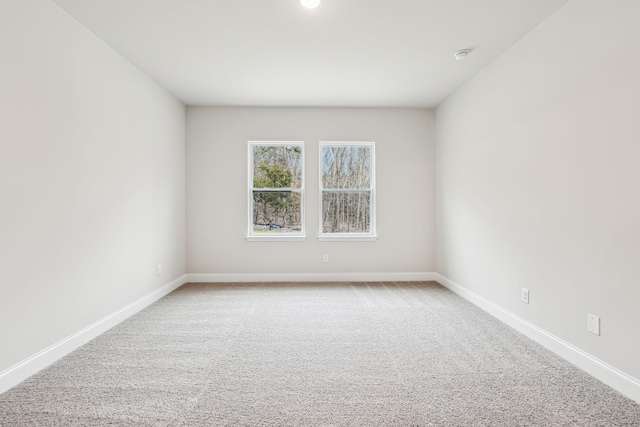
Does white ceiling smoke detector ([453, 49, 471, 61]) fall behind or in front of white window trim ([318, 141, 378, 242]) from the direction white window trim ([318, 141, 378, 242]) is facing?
in front

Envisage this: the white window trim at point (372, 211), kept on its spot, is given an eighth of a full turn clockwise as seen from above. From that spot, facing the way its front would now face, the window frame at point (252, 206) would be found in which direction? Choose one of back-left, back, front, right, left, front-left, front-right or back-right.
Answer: front-right

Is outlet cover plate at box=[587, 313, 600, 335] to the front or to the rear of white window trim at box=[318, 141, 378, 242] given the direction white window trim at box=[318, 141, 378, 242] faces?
to the front

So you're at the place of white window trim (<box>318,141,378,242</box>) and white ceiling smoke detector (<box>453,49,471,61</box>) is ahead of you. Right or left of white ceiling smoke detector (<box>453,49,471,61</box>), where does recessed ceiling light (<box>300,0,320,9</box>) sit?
right

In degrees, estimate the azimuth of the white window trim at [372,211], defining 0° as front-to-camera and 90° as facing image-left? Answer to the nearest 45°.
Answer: approximately 0°
